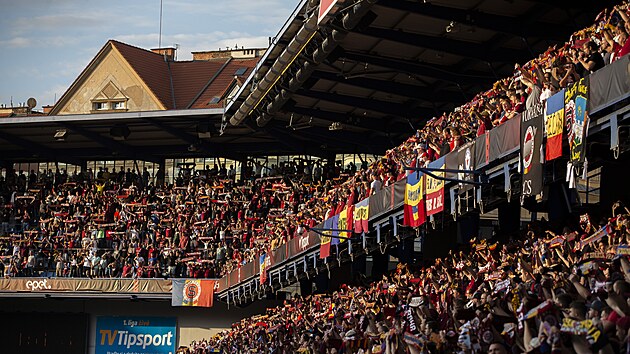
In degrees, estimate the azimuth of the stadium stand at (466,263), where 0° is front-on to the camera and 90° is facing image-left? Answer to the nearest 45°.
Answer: approximately 45°

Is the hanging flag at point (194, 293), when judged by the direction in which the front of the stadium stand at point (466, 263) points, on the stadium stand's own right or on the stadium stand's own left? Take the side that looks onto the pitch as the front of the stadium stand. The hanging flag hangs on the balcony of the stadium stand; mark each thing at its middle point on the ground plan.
on the stadium stand's own right

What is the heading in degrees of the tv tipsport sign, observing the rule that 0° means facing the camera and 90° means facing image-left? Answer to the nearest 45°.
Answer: approximately 0°

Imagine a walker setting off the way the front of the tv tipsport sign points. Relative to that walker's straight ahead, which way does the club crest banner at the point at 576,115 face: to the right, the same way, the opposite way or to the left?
to the right

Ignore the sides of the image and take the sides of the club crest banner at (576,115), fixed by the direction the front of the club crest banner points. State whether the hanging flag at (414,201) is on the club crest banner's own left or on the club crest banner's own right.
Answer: on the club crest banner's own right

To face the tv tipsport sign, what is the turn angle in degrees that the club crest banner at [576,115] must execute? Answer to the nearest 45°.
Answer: approximately 90° to its right

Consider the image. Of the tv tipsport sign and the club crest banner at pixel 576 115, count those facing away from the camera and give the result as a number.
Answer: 0

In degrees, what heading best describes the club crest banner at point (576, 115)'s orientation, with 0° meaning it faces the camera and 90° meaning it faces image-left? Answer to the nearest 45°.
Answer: approximately 45°

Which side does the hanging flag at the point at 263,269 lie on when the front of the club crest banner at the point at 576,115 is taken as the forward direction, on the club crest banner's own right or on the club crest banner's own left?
on the club crest banner's own right

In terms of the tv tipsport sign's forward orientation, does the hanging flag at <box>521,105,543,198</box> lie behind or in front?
in front

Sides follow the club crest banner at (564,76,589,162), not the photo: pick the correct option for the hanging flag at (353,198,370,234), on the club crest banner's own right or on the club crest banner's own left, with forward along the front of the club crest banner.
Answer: on the club crest banner's own right

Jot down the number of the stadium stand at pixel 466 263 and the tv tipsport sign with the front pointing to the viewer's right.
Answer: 0
